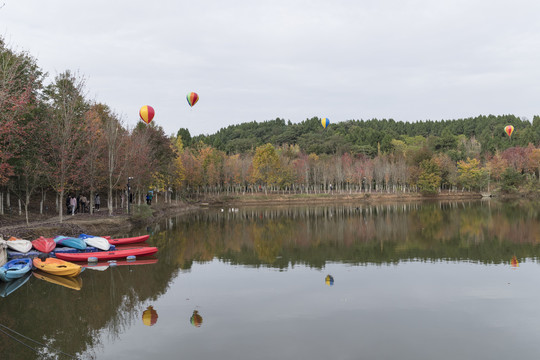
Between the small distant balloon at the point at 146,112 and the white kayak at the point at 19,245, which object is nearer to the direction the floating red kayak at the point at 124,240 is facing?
the small distant balloon

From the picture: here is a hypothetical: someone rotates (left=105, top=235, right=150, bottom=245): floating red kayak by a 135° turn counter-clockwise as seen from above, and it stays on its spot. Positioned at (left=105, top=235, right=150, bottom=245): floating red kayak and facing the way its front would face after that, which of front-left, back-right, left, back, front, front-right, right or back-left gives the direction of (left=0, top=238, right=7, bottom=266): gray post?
left

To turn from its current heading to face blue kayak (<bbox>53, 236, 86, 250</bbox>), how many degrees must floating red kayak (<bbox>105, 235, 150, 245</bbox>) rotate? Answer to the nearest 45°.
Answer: approximately 135° to its right

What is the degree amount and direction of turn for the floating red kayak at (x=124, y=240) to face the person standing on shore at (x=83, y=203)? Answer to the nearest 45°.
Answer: approximately 90° to its left

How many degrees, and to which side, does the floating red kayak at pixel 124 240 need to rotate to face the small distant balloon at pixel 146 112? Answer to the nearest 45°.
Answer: approximately 90° to its left

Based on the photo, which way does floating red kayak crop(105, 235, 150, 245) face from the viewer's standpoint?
to the viewer's right

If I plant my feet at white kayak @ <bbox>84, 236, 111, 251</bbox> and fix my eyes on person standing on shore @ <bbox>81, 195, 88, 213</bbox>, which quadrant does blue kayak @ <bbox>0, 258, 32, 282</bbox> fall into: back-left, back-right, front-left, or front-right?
back-left

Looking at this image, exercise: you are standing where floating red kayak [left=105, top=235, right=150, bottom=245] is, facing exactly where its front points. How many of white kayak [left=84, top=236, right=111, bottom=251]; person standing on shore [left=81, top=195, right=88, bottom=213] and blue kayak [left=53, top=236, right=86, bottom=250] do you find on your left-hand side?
1

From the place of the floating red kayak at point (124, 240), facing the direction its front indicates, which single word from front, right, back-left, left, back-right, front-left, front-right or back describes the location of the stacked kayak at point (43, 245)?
back-right

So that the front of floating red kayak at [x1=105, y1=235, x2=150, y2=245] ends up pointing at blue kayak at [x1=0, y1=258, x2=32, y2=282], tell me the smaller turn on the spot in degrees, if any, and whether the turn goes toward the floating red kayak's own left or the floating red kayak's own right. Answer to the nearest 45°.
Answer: approximately 135° to the floating red kayak's own right
